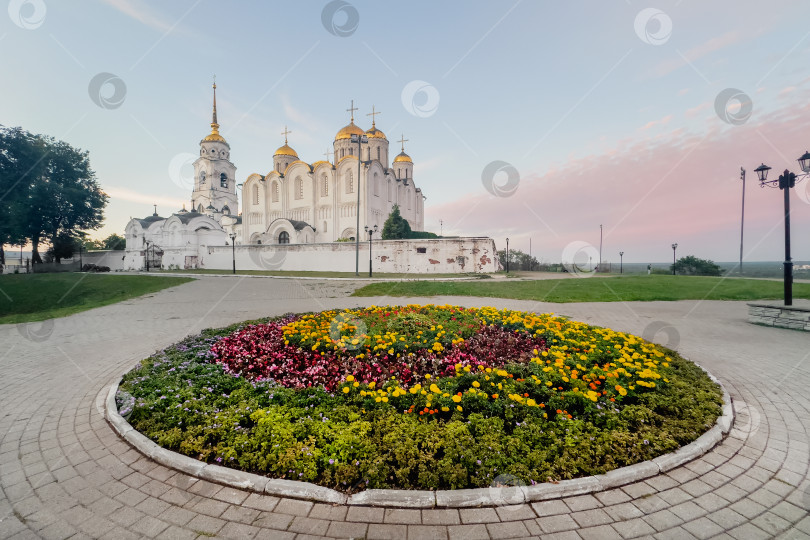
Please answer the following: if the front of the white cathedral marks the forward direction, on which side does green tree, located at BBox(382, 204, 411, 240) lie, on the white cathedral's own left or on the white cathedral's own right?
on the white cathedral's own left

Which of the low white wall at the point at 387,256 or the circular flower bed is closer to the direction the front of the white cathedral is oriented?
the circular flower bed

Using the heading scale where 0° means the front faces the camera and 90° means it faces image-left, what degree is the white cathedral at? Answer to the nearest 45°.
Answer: approximately 45°

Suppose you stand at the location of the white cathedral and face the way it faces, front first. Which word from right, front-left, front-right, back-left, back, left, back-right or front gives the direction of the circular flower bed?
front-left

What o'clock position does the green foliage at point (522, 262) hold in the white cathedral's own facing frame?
The green foliage is roughly at 8 o'clock from the white cathedral.

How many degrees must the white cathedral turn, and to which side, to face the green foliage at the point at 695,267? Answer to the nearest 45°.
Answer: approximately 90° to its left

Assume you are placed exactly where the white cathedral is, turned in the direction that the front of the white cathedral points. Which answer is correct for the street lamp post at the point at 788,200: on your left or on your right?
on your left
